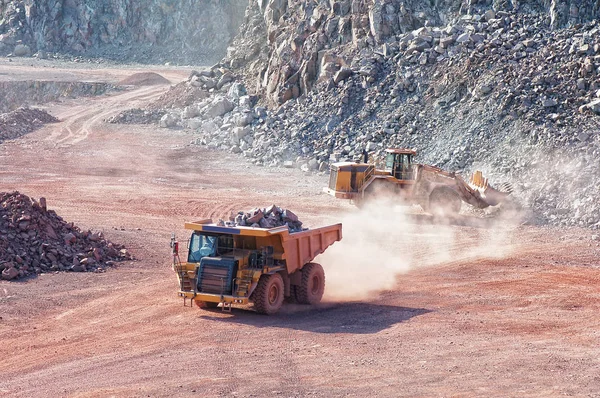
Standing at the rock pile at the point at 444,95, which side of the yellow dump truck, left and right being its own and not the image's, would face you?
back

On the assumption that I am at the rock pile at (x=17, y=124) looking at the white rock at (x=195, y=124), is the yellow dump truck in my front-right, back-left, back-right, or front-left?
front-right

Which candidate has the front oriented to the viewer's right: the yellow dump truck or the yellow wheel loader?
the yellow wheel loader

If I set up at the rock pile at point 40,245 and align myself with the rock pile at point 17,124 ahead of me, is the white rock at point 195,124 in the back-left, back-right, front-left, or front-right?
front-right

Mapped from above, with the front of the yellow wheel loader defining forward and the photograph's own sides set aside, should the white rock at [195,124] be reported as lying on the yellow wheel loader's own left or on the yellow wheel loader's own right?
on the yellow wheel loader's own left

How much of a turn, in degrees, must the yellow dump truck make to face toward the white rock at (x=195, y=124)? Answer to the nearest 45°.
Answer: approximately 135° to its right

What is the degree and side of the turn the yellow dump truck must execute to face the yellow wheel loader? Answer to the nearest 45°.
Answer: approximately 180°

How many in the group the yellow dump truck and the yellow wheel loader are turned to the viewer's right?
1

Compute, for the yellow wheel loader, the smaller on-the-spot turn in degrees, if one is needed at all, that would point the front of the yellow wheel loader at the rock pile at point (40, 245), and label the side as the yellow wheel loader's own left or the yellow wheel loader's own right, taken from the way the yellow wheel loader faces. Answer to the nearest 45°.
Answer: approximately 135° to the yellow wheel loader's own right

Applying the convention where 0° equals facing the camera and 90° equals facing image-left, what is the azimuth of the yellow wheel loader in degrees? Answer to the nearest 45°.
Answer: approximately 270°

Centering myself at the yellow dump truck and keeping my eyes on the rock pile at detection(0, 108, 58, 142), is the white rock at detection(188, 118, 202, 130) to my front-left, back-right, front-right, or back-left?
front-right

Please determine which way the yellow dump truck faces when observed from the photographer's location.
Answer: facing the viewer and to the left of the viewer

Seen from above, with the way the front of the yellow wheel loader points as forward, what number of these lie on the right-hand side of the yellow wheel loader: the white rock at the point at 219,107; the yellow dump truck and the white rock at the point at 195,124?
1

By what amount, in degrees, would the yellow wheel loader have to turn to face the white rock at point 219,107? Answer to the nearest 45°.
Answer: approximately 135° to its left

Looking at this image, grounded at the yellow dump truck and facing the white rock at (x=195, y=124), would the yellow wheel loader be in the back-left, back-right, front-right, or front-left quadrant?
front-right
